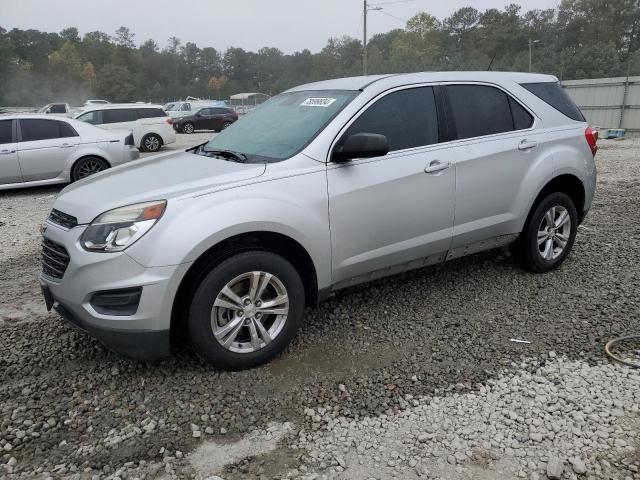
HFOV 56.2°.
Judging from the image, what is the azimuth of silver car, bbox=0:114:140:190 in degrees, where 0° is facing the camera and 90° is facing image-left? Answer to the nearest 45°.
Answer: approximately 90°

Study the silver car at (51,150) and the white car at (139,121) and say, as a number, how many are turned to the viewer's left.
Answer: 2

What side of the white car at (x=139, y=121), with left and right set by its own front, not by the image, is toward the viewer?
left

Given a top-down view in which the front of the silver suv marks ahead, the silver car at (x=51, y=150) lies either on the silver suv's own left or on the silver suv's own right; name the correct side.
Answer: on the silver suv's own right

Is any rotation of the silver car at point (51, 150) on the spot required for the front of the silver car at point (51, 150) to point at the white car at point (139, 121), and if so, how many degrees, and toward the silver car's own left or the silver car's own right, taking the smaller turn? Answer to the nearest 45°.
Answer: approximately 90° to the silver car's own right

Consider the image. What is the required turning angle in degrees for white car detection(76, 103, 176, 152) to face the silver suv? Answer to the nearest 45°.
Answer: approximately 90° to its left

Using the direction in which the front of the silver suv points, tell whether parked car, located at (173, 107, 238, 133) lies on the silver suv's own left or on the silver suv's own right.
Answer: on the silver suv's own right

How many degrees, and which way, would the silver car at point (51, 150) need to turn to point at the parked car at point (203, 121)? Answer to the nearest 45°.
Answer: approximately 90° to its right
